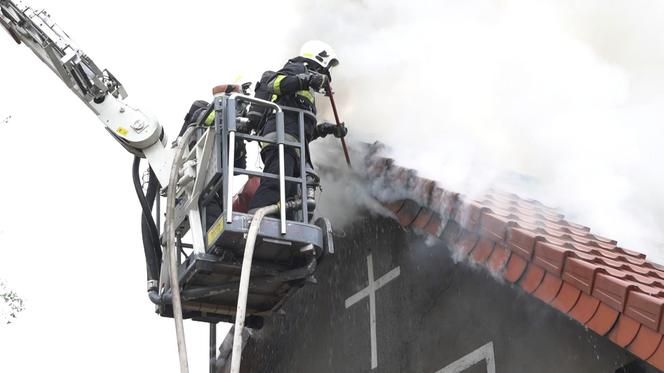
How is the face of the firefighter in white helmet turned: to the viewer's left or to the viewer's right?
to the viewer's right

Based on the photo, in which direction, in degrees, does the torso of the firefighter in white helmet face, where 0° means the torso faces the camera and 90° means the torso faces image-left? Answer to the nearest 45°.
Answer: approximately 270°
